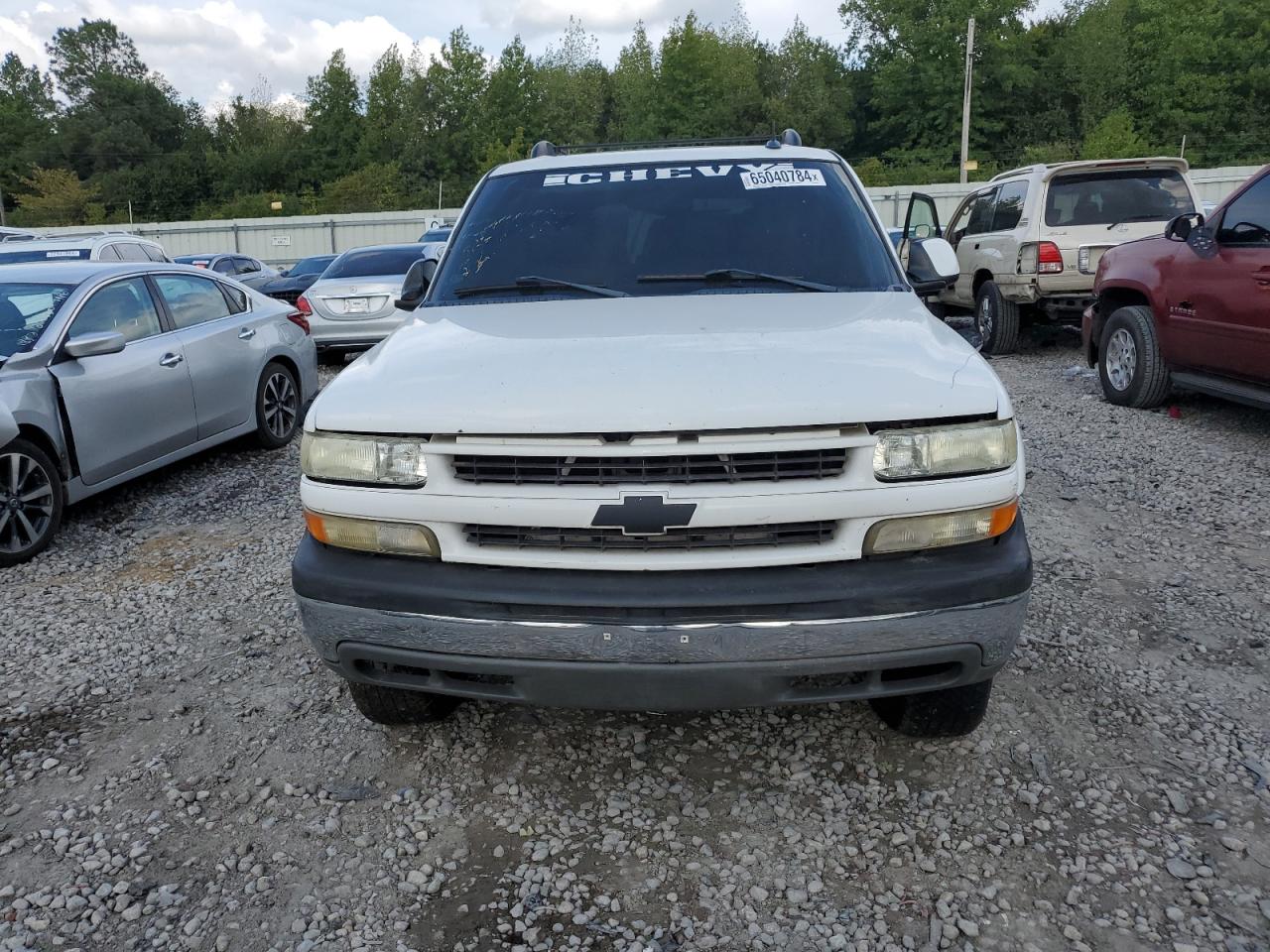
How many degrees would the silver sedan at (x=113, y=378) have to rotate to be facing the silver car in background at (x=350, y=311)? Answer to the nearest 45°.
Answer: approximately 180°

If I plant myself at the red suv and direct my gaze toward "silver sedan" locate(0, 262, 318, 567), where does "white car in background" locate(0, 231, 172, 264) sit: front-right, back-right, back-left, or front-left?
front-right

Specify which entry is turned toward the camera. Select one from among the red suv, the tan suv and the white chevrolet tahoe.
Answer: the white chevrolet tahoe

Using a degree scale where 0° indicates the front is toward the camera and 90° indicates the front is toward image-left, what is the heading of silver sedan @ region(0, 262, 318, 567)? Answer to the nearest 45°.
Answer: approximately 45°

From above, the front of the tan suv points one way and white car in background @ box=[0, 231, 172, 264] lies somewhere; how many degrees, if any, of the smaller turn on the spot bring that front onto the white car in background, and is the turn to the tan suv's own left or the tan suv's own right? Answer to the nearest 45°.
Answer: approximately 45° to the tan suv's own left

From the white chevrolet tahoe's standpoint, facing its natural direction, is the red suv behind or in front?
behind

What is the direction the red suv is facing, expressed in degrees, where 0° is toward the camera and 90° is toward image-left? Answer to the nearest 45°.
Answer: approximately 135°

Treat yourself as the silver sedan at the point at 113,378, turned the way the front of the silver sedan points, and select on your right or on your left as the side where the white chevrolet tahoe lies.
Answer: on your left

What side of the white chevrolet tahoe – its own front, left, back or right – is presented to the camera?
front

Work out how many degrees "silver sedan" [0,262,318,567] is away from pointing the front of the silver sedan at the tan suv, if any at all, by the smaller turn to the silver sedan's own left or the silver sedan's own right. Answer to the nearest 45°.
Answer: approximately 135° to the silver sedan's own left

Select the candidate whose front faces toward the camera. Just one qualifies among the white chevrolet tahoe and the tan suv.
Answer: the white chevrolet tahoe

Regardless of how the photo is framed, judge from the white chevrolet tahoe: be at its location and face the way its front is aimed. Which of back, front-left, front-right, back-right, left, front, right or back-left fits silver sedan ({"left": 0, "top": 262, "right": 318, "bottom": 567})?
back-right

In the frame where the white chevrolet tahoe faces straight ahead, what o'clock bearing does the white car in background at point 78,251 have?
The white car in background is roughly at 5 o'clock from the white chevrolet tahoe.

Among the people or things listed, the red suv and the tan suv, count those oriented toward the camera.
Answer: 0

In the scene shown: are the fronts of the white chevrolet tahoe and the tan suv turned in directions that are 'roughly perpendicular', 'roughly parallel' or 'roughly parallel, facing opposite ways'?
roughly parallel, facing opposite ways

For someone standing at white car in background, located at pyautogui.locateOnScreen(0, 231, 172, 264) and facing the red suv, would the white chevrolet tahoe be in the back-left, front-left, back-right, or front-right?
front-right

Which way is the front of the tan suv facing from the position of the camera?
facing away from the viewer and to the left of the viewer

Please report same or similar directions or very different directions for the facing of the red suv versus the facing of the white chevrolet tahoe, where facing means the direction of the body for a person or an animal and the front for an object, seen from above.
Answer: very different directions

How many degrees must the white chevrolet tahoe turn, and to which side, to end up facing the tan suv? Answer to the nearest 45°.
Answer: approximately 135° to its left

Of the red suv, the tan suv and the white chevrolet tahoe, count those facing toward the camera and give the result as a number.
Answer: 1
